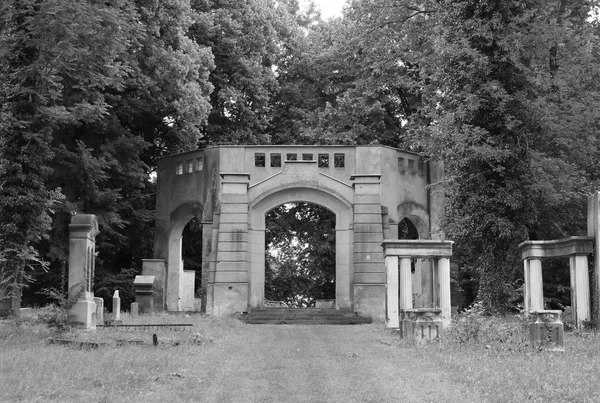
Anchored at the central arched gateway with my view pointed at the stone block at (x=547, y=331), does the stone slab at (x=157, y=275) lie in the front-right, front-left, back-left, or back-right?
back-right

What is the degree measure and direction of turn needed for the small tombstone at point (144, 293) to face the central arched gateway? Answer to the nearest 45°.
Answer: approximately 90° to its left

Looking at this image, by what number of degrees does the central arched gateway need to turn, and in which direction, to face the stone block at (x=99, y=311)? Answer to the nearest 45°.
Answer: approximately 45° to its right

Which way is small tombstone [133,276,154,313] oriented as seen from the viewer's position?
toward the camera

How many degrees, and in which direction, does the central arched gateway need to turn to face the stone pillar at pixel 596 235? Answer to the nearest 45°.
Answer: approximately 45° to its left

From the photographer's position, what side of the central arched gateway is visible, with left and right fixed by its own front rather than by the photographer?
front

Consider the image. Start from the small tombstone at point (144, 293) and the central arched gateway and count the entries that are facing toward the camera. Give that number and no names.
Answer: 2

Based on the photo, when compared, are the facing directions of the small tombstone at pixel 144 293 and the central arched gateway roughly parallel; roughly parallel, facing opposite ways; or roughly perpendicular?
roughly parallel

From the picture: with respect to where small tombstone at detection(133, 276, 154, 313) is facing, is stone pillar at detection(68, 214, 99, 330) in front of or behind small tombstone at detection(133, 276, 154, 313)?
in front
